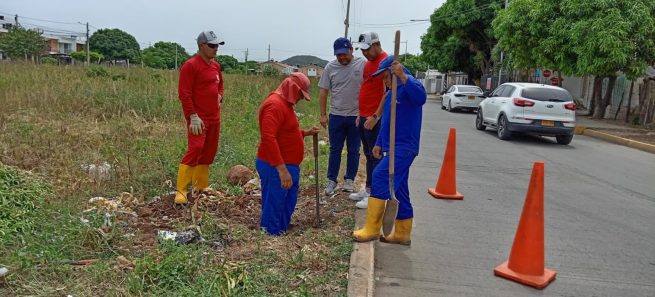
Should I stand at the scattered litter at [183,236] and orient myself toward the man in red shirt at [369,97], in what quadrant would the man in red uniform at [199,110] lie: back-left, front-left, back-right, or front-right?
front-left

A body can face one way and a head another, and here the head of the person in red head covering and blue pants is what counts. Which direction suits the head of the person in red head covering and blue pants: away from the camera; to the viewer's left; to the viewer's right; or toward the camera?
to the viewer's right

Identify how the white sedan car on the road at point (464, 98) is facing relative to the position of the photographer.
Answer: facing away from the viewer and to the left of the viewer

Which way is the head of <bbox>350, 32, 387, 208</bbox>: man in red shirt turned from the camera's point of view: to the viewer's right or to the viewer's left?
to the viewer's left

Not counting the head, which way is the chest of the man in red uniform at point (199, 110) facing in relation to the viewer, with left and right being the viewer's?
facing the viewer and to the right of the viewer

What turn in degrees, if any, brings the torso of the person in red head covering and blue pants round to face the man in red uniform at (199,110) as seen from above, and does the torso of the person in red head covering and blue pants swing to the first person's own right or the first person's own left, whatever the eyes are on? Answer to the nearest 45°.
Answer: approximately 135° to the first person's own left

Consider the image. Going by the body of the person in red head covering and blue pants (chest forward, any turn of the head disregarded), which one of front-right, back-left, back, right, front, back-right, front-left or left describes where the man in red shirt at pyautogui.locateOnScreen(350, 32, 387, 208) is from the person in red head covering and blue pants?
front-left

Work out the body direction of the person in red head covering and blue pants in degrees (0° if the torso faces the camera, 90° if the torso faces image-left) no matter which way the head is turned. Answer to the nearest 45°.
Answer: approximately 270°

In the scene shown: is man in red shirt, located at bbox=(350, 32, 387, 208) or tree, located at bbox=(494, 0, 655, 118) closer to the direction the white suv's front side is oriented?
the tree

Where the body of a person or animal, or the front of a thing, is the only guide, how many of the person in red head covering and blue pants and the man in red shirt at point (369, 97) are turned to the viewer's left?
1

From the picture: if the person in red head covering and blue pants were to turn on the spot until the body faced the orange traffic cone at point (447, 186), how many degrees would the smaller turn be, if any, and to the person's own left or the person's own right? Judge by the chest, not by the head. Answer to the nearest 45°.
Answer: approximately 45° to the person's own left

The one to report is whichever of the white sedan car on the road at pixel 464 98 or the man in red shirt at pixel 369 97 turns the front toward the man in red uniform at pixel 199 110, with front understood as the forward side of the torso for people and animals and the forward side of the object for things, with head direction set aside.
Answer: the man in red shirt at pixel 369 97

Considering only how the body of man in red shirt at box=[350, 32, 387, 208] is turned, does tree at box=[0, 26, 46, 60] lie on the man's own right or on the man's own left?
on the man's own right
